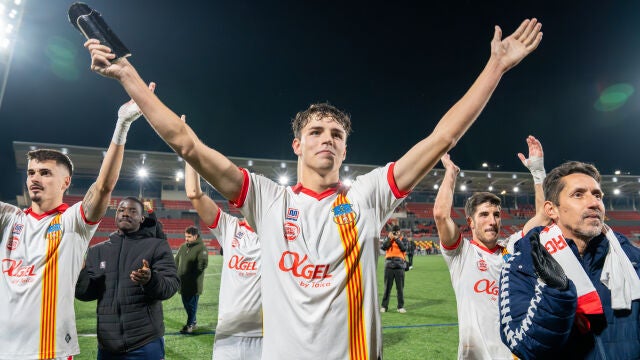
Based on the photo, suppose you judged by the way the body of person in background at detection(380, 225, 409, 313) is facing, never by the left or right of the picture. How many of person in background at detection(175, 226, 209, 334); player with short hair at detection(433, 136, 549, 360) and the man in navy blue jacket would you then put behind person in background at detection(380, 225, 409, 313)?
0

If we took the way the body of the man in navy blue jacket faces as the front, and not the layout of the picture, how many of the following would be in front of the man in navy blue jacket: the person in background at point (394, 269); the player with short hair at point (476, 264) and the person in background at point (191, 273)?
0

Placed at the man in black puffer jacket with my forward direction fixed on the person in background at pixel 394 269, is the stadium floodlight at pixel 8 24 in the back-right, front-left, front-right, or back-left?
front-left

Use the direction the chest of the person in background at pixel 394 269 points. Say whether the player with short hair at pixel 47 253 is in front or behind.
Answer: in front

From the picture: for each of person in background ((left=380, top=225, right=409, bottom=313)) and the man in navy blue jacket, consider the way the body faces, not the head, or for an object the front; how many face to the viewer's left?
0

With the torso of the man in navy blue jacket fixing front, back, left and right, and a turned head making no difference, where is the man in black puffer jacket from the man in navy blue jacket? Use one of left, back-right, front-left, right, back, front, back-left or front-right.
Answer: back-right

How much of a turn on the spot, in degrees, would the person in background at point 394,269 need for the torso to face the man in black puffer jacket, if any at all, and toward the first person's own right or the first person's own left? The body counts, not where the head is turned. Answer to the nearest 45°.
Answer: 0° — they already face them

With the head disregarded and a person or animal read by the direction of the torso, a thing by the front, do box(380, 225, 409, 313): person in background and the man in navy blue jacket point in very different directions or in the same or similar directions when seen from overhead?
same or similar directions

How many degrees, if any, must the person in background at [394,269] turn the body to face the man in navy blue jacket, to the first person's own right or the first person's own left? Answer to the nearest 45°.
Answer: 0° — they already face them

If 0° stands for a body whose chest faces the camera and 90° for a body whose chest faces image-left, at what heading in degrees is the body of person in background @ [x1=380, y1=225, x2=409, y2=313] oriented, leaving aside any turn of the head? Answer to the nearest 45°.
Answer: approximately 0°

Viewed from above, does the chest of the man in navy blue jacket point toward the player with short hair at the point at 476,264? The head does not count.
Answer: no

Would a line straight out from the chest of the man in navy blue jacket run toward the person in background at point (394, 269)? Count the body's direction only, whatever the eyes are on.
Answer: no
